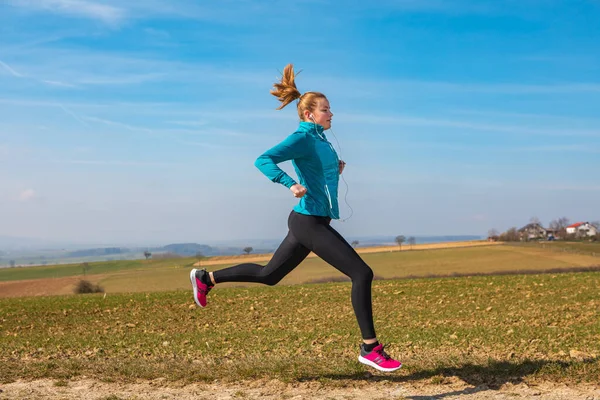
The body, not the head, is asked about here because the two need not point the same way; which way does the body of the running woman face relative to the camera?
to the viewer's right

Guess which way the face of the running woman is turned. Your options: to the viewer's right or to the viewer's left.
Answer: to the viewer's right
